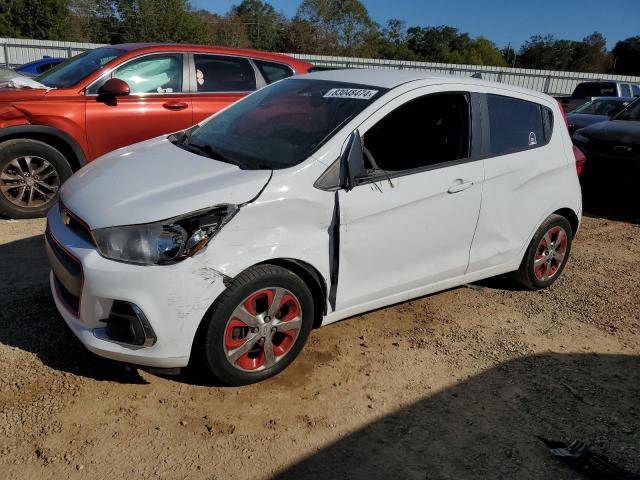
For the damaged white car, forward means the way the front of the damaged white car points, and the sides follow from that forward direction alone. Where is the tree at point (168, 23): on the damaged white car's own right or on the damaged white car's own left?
on the damaged white car's own right

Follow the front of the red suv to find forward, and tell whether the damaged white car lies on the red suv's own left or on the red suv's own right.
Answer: on the red suv's own left

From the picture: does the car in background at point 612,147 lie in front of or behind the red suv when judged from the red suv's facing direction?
behind

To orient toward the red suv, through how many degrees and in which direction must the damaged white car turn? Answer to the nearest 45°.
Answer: approximately 90° to its right

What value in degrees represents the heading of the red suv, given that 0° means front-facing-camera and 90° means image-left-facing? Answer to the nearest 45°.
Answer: approximately 90°

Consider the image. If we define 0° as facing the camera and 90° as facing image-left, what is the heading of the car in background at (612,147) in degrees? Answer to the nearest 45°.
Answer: approximately 45°

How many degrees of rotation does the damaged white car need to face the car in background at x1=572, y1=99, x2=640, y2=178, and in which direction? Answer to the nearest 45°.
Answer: approximately 180°

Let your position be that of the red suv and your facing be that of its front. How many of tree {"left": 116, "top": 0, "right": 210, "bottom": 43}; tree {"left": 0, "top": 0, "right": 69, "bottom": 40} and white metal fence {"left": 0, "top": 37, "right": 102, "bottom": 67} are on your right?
3

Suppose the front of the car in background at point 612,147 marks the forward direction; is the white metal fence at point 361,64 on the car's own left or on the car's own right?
on the car's own right

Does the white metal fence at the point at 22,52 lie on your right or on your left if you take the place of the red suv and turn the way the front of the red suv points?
on your right

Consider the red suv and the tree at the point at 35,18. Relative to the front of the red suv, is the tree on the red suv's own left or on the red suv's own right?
on the red suv's own right

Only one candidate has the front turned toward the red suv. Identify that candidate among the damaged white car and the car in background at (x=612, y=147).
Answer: the car in background
